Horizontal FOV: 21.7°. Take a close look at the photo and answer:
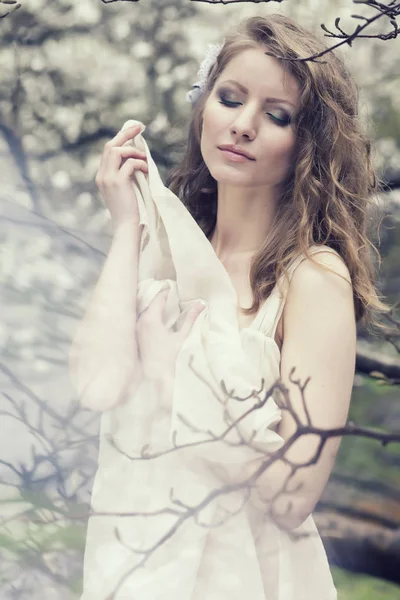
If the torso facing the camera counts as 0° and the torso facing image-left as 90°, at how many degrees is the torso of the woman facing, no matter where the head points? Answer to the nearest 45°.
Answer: approximately 45°
